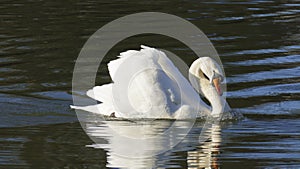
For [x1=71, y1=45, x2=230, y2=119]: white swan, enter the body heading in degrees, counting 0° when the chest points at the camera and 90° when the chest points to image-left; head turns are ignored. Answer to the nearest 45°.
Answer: approximately 270°
